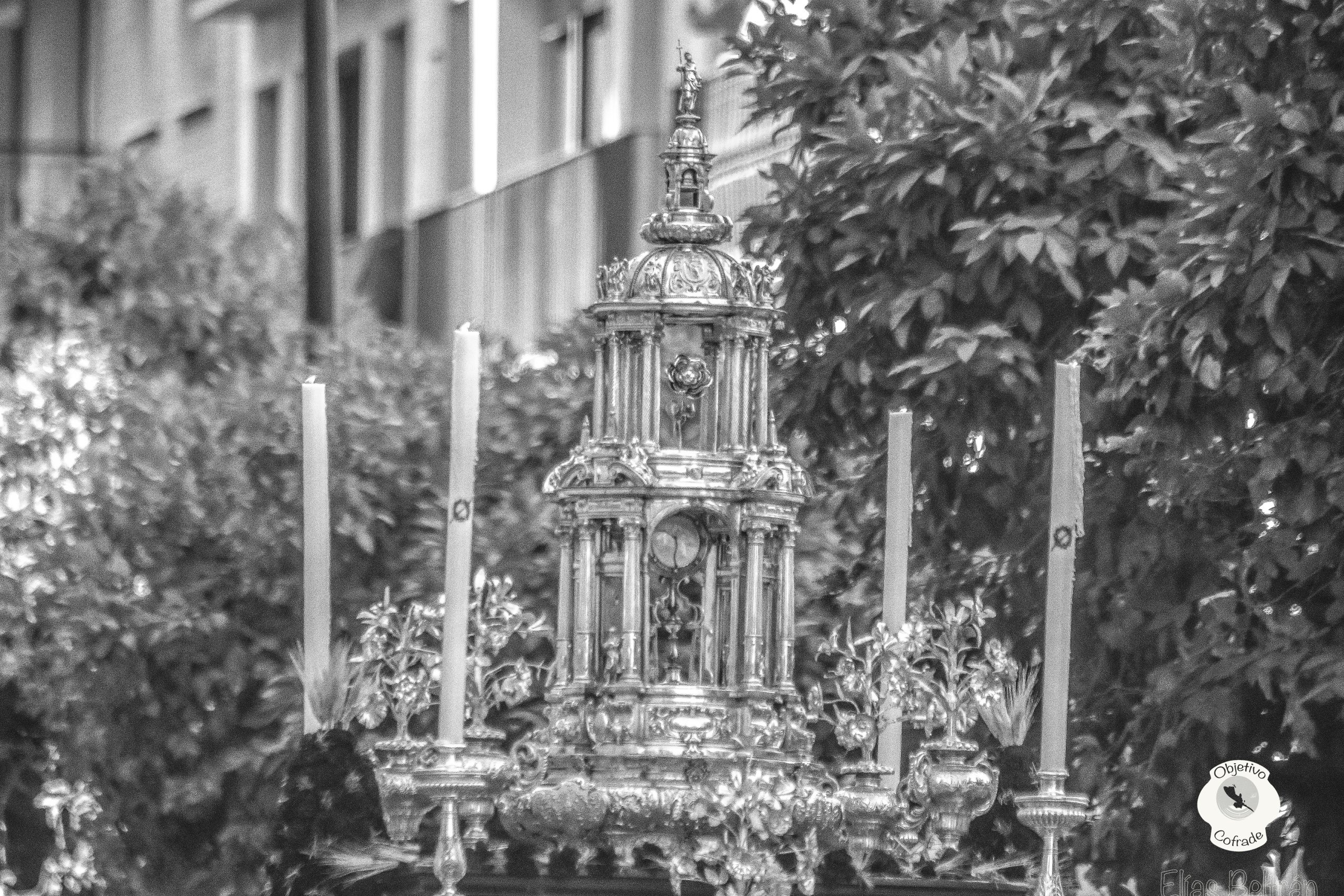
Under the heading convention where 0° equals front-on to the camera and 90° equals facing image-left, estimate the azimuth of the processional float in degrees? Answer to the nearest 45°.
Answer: approximately 0°
